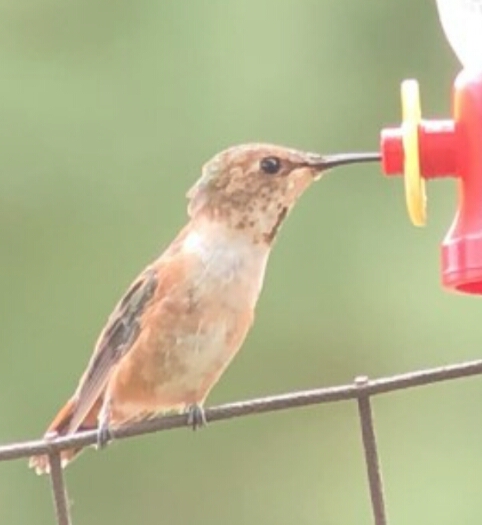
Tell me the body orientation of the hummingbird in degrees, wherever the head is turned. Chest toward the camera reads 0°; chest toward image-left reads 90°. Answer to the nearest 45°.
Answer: approximately 315°
